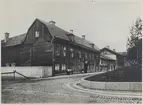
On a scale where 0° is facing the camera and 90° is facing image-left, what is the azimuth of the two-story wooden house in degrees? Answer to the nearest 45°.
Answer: approximately 315°

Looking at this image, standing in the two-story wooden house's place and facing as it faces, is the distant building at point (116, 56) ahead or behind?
ahead

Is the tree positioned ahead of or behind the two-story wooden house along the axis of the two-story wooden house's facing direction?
ahead
